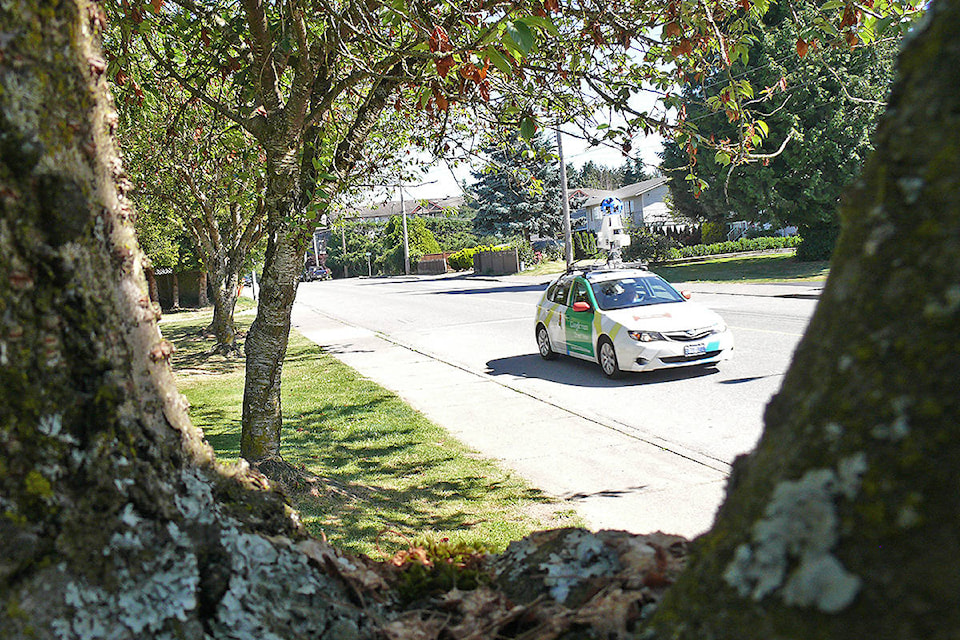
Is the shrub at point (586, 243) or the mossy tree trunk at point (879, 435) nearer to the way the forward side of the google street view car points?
the mossy tree trunk

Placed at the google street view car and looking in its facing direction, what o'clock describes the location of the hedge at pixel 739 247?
The hedge is roughly at 8 o'clock from the google street view car.

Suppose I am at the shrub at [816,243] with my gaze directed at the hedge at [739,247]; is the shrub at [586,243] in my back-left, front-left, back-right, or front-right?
front-left

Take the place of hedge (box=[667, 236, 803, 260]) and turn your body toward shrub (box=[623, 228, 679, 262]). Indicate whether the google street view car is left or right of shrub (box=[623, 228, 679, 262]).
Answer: left

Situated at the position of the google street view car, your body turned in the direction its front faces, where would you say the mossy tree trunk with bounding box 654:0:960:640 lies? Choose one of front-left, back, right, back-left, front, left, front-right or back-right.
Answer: front-right

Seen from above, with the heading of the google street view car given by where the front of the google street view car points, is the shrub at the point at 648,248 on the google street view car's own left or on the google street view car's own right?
on the google street view car's own left

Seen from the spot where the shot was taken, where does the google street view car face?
facing the viewer and to the right of the viewer

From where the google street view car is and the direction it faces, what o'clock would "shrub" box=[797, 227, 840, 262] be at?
The shrub is roughly at 8 o'clock from the google street view car.

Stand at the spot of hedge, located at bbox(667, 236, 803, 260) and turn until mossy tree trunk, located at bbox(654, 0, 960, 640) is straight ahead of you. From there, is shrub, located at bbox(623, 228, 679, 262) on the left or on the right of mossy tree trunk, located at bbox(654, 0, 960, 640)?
right

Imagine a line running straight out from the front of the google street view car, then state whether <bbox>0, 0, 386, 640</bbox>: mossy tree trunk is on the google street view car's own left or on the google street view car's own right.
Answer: on the google street view car's own right

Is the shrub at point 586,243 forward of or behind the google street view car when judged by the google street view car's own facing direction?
behind
